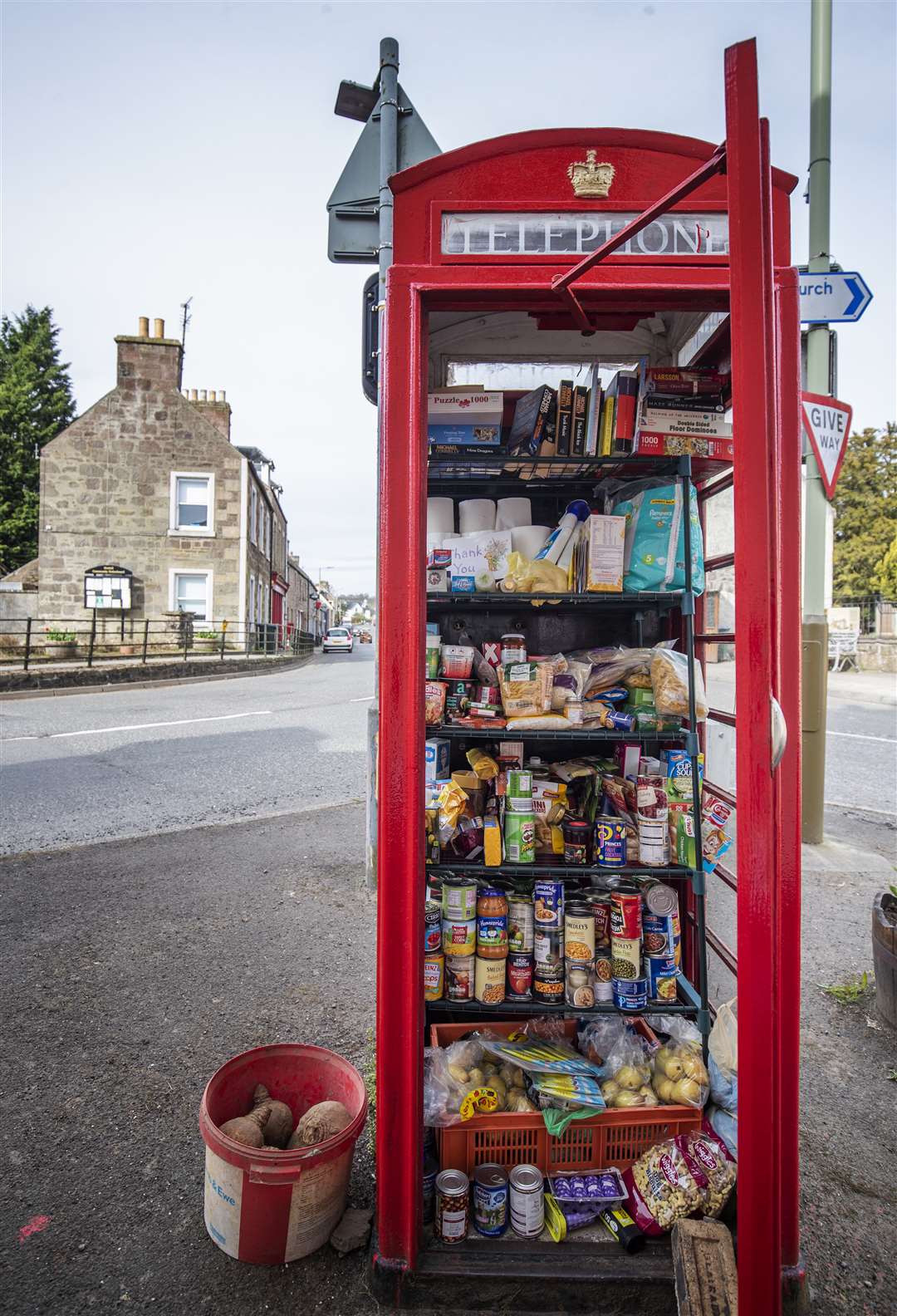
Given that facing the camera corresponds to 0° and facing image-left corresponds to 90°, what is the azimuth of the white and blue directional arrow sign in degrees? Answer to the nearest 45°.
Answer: approximately 0°

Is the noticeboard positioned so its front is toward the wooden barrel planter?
yes

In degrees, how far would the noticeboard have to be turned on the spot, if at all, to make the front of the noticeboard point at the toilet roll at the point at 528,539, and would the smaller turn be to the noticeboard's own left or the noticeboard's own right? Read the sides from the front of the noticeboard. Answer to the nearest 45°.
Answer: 0° — it already faces it

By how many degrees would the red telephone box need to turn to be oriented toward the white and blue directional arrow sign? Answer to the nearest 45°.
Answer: approximately 135° to its left

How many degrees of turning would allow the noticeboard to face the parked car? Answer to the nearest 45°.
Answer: approximately 135° to its left
